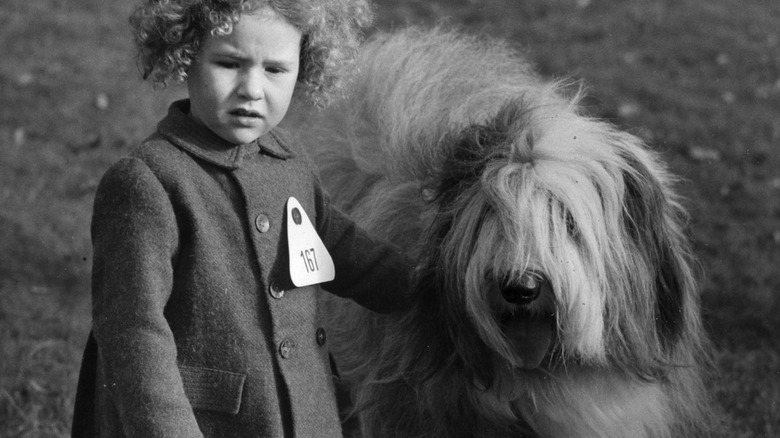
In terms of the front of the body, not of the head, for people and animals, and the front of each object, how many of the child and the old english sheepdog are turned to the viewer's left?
0

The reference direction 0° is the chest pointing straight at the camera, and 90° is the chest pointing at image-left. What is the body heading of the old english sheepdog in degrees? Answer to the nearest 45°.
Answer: approximately 315°

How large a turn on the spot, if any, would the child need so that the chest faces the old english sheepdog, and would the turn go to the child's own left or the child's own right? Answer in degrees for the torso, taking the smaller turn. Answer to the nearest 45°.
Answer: approximately 45° to the child's own left

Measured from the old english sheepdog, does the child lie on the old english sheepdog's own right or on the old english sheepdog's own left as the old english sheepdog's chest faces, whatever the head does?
on the old english sheepdog's own right

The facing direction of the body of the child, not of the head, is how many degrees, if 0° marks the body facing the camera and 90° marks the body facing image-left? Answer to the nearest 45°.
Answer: approximately 315°
